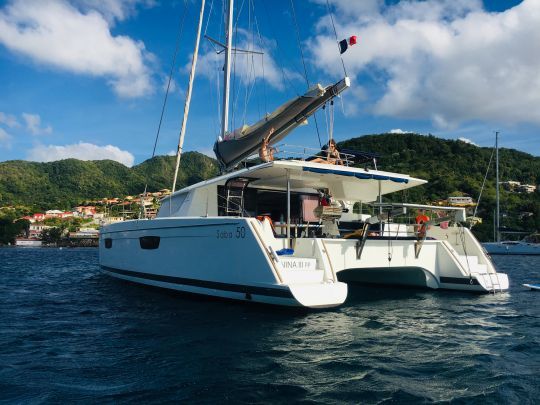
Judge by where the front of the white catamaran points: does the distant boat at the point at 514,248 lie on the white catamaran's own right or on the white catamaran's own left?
on the white catamaran's own right

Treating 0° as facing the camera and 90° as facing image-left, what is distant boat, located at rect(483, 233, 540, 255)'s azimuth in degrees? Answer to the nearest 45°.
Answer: approximately 90°

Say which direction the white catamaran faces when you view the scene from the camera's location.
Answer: facing away from the viewer and to the left of the viewer

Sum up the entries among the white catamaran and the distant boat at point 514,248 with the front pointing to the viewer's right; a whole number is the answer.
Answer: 0

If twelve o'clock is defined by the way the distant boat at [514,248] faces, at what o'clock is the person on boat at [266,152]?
The person on boat is roughly at 9 o'clock from the distant boat.

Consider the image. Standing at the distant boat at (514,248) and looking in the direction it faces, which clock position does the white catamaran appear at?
The white catamaran is roughly at 9 o'clock from the distant boat.
